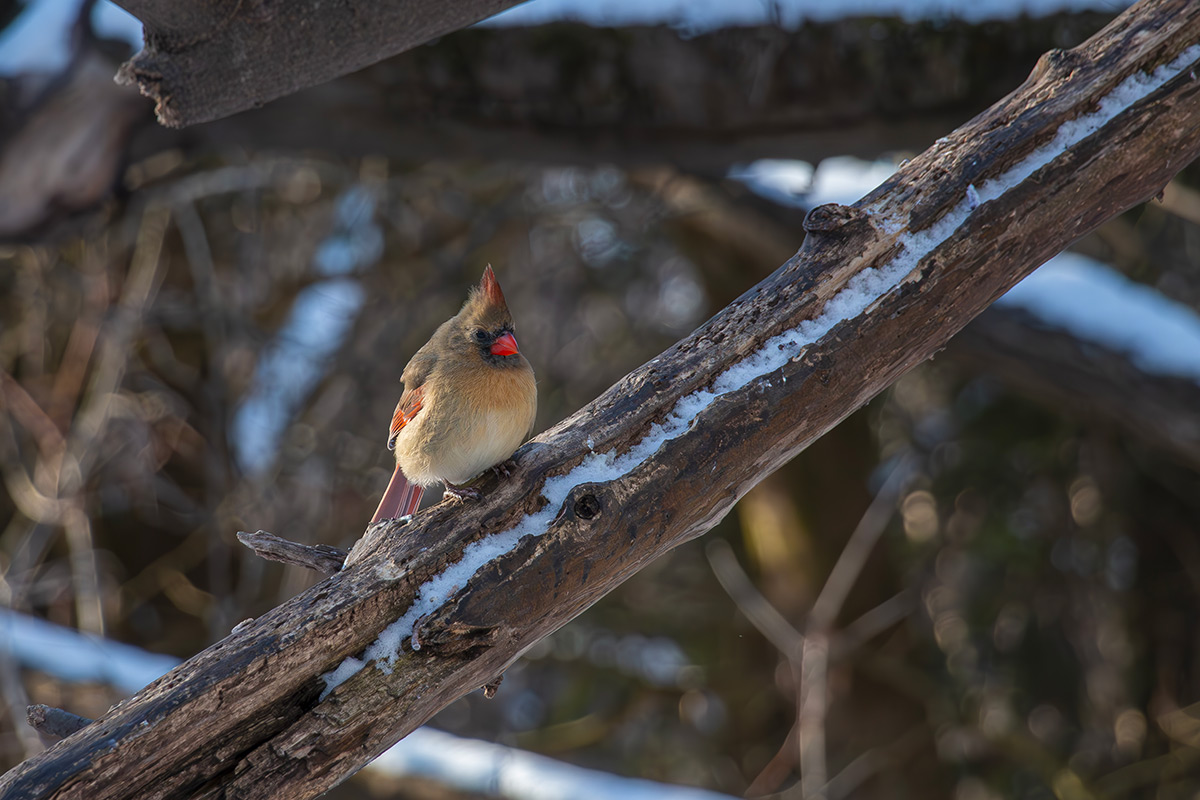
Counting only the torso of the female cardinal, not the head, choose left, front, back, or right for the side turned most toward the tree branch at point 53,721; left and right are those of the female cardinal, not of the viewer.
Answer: right

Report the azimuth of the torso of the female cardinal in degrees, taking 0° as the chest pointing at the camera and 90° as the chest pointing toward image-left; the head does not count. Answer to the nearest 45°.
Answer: approximately 315°
